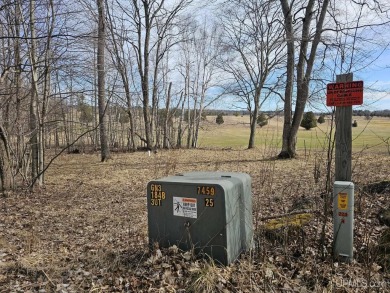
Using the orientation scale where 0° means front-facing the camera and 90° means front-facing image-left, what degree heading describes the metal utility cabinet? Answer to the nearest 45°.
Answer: approximately 45°

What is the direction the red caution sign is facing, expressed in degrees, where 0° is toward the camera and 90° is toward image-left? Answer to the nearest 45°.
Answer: approximately 0°
